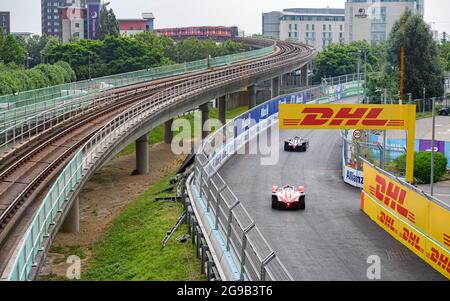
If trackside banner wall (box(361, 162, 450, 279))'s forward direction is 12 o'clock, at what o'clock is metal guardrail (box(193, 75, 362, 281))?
The metal guardrail is roughly at 12 o'clock from the trackside banner wall.

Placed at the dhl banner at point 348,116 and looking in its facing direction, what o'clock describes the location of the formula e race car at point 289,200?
The formula e race car is roughly at 1 o'clock from the dhl banner.

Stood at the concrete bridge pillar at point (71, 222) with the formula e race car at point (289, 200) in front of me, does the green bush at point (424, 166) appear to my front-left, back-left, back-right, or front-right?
front-left

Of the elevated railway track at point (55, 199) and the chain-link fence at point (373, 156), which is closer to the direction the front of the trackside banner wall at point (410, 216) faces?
the elevated railway track

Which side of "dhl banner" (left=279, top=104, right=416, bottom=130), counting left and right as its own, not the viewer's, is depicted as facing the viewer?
front

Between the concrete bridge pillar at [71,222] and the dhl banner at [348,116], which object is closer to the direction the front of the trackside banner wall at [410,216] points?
the concrete bridge pillar

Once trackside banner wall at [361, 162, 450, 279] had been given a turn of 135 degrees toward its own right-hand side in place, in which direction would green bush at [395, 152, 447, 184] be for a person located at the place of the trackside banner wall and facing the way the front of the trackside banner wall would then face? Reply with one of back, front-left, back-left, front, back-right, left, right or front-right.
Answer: front

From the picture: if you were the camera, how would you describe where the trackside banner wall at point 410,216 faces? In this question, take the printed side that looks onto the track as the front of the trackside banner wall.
facing the viewer and to the left of the viewer

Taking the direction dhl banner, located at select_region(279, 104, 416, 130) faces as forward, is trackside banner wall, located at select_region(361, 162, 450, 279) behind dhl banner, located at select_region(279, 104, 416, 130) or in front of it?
in front

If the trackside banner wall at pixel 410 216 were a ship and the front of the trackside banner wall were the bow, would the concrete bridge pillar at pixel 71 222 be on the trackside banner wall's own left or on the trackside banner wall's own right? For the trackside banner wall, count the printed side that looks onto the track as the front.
on the trackside banner wall's own right

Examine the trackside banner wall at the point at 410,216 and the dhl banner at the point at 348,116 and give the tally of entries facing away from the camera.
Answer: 0

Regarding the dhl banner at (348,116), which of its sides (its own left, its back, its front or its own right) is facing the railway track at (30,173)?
right

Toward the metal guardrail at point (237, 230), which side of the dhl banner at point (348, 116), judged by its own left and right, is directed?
front

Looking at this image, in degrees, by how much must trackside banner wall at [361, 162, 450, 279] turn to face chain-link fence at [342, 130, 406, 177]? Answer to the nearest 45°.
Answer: approximately 135° to its right
